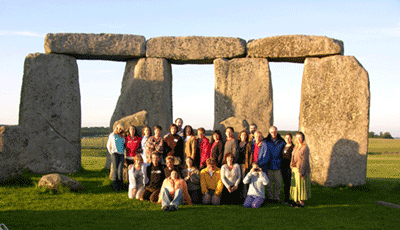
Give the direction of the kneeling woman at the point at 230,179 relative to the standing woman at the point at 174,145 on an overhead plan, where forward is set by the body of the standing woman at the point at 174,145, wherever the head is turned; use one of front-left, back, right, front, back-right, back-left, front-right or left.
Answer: front-left

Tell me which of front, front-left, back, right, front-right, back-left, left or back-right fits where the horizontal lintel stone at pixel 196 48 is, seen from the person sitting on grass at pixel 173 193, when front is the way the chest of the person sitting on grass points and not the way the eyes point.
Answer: back

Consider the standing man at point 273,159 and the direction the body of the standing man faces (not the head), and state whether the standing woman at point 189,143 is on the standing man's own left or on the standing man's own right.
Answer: on the standing man's own right

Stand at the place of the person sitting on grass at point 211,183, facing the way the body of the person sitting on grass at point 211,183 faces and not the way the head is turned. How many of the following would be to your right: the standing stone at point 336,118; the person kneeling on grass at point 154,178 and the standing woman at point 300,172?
1

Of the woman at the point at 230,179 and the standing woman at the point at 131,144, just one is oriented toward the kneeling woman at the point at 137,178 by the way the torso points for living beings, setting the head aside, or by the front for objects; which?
the standing woman at the point at 131,144

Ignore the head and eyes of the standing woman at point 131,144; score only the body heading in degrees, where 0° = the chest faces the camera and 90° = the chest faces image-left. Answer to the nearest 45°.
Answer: approximately 0°
